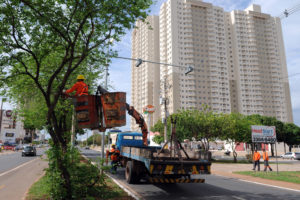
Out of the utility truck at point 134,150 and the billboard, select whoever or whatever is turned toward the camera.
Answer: the billboard

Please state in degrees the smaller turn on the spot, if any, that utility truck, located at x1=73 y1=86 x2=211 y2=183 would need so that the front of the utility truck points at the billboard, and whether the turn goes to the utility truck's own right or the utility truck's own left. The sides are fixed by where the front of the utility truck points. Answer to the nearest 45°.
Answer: approximately 90° to the utility truck's own right

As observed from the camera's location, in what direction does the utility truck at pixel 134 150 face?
facing away from the viewer and to the left of the viewer

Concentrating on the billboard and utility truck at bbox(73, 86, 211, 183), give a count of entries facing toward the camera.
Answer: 1

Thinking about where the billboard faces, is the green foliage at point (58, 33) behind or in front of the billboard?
in front

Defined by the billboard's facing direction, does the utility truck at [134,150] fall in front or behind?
in front

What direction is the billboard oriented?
toward the camera
